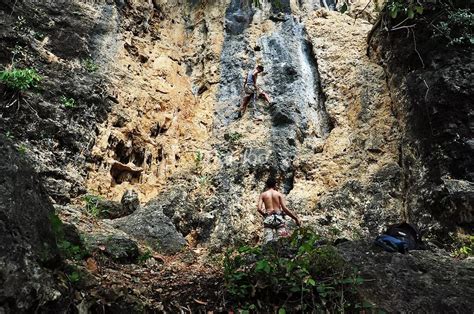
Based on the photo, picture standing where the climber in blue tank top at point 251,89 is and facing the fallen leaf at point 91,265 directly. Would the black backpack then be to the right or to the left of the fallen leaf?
left

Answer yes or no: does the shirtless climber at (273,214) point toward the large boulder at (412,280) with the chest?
no

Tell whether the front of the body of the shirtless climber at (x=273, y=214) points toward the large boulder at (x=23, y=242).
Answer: no

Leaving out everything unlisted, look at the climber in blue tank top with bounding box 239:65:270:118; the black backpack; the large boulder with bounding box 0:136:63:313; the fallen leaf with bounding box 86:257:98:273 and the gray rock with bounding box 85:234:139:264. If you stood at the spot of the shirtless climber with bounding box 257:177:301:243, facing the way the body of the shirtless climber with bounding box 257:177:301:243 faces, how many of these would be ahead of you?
1

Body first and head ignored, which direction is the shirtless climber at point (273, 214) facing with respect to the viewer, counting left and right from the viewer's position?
facing away from the viewer

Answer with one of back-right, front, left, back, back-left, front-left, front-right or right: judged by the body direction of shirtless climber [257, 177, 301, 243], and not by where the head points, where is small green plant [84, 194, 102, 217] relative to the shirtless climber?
left

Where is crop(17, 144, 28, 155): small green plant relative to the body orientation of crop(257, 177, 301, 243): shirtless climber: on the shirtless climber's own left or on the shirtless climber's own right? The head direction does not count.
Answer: on the shirtless climber's own left

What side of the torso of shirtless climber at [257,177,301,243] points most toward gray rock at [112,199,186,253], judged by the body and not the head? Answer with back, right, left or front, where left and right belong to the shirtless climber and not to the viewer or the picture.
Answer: left

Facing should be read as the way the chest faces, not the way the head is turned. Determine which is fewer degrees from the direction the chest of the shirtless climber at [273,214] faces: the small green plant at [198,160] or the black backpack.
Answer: the small green plant

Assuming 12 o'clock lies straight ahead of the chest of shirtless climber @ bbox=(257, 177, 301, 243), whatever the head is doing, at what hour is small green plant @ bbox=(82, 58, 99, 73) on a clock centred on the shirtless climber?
The small green plant is roughly at 10 o'clock from the shirtless climber.

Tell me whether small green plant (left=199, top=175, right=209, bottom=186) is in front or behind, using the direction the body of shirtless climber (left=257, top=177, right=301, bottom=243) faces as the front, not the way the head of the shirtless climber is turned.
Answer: in front

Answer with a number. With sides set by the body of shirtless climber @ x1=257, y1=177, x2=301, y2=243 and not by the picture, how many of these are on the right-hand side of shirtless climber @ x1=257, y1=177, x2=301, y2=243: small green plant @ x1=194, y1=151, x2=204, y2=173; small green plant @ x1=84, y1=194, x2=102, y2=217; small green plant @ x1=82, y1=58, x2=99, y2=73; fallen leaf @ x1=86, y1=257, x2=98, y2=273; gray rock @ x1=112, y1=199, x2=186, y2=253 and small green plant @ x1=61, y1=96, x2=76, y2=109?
0

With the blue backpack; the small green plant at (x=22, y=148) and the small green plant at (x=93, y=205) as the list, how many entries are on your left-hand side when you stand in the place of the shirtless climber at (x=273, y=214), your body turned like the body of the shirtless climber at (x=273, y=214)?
2

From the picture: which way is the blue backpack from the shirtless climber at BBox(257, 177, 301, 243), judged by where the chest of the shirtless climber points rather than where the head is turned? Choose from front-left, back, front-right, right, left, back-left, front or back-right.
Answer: back-right
